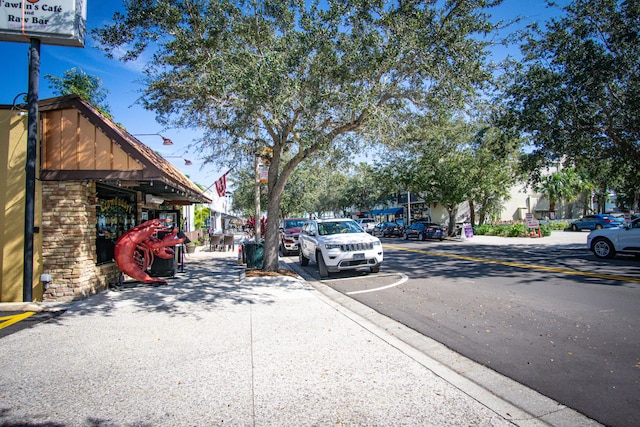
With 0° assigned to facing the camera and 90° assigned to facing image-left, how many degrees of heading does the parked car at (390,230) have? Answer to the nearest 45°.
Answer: approximately 135°

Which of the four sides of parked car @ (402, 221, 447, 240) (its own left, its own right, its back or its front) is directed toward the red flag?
left

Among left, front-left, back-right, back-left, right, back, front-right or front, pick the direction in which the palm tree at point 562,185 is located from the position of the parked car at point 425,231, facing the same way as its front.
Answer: right

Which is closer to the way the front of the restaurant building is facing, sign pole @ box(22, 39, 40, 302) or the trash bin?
the trash bin

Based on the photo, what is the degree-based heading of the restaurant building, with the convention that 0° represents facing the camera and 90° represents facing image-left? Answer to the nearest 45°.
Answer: approximately 315°

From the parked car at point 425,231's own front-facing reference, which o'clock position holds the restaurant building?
The restaurant building is roughly at 8 o'clock from the parked car.
